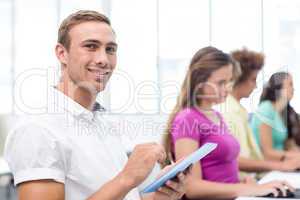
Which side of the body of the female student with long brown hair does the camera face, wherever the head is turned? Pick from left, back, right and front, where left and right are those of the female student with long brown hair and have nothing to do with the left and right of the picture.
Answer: right

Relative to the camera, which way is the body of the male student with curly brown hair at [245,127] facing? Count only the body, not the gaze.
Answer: to the viewer's right

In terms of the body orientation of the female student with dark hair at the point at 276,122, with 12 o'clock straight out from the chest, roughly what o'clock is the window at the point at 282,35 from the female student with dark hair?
The window is roughly at 9 o'clock from the female student with dark hair.

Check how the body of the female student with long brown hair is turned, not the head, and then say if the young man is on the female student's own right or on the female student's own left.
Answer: on the female student's own right

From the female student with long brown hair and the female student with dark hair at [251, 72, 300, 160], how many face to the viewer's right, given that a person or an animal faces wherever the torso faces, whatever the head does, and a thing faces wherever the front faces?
2

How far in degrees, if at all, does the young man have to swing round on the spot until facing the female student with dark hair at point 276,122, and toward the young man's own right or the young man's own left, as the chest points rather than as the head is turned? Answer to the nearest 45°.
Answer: approximately 90° to the young man's own left

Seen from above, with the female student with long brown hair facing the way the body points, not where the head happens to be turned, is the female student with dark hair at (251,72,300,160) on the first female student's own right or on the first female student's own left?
on the first female student's own left
